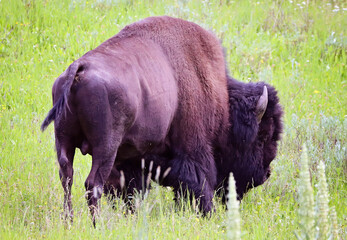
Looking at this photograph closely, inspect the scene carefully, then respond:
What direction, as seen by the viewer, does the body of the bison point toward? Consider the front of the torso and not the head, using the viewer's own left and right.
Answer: facing away from the viewer and to the right of the viewer
